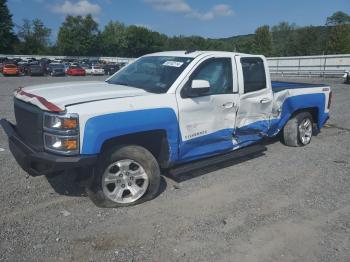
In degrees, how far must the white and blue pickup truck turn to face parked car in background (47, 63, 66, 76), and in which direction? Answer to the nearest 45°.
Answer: approximately 135° to its right

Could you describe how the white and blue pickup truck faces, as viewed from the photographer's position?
facing the viewer and to the left of the viewer

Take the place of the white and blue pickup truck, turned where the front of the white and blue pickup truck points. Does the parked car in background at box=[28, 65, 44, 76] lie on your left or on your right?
on your right

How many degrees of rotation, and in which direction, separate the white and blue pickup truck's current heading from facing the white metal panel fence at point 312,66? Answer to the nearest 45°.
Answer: approximately 180°

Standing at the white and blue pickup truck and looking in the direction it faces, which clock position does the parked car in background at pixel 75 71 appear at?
The parked car in background is roughly at 4 o'clock from the white and blue pickup truck.

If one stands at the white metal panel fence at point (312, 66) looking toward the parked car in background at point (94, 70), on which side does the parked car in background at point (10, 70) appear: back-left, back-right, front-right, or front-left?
front-left
